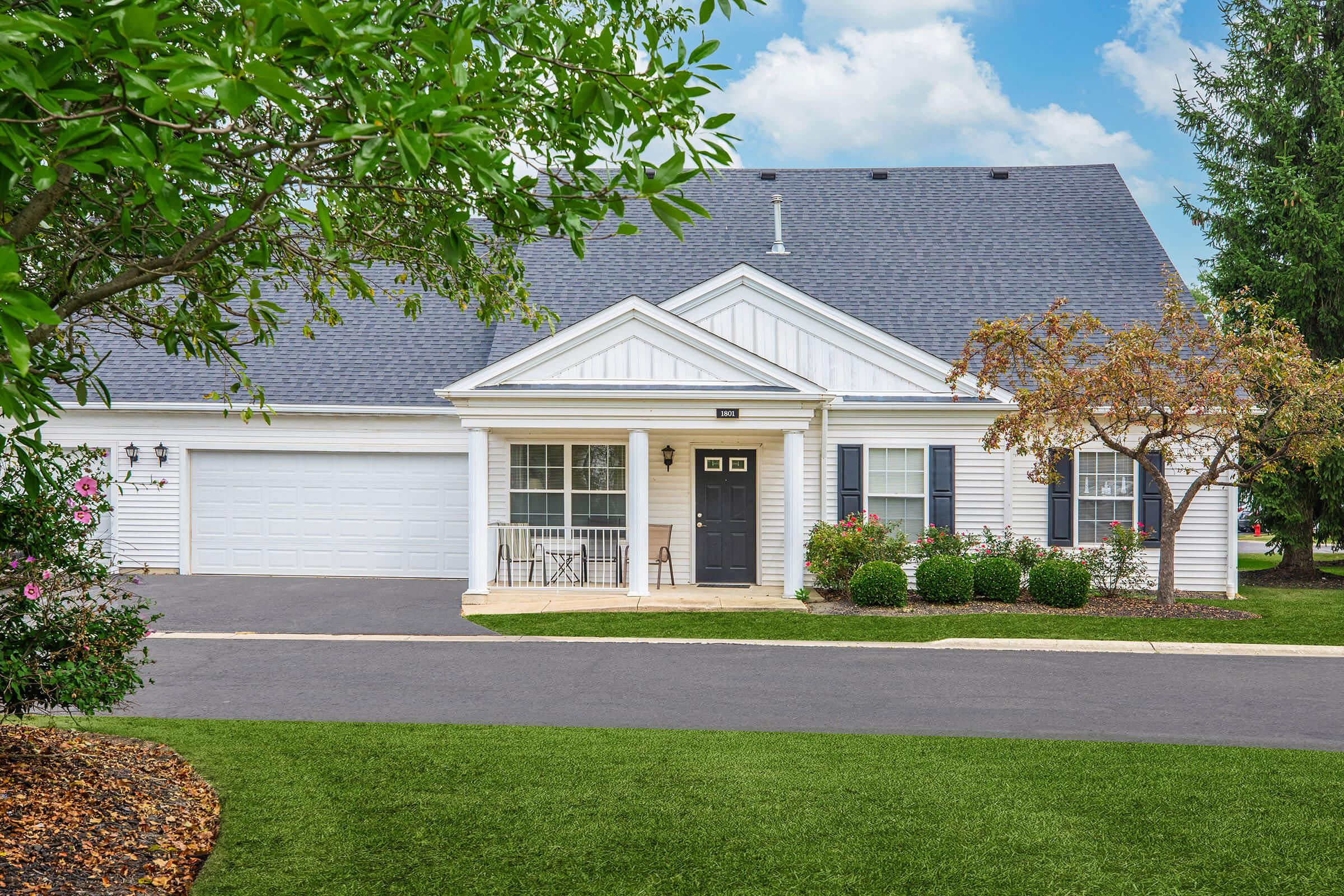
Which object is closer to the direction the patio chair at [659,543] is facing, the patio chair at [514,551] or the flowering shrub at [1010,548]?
the patio chair

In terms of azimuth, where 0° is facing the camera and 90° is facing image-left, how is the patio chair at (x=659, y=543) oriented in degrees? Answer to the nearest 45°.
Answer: approximately 45°

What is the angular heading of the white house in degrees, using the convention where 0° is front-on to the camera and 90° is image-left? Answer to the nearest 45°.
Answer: approximately 0°

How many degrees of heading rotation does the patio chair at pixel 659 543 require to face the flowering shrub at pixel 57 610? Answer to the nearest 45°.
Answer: approximately 45° to its left

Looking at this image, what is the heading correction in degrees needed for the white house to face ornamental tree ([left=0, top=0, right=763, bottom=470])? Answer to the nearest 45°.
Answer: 0° — it already faces it
